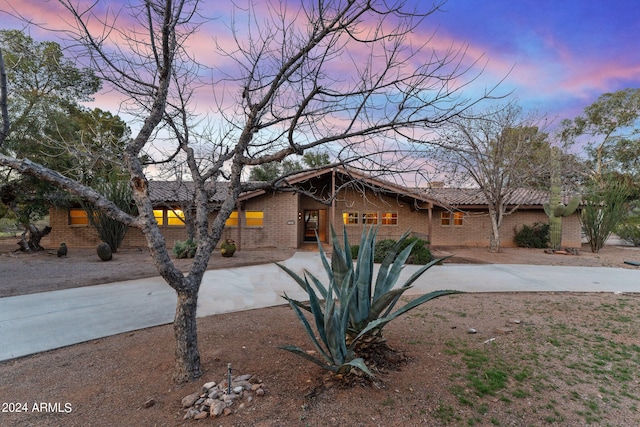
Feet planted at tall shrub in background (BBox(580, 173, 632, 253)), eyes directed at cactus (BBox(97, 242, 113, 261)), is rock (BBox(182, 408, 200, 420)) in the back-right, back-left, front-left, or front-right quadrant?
front-left

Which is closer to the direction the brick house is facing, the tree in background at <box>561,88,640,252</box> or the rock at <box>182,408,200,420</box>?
the rock

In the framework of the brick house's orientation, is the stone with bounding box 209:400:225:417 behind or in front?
in front

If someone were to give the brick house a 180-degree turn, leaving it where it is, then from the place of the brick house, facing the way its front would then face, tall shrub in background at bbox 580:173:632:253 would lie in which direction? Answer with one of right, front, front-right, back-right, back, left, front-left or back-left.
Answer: right

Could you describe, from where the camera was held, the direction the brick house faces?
facing the viewer

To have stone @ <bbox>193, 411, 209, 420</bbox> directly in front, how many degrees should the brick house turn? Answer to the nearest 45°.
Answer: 0° — it already faces it

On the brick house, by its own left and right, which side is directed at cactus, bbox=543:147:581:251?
left

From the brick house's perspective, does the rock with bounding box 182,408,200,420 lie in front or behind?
in front

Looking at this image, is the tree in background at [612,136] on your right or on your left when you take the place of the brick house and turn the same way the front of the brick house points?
on your left

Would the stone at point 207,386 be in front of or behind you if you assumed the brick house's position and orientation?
in front

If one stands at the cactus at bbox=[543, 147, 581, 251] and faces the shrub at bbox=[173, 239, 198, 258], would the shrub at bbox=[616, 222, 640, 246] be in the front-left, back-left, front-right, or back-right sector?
back-right

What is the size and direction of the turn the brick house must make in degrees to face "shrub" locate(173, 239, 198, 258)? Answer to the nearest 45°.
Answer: approximately 45° to its right

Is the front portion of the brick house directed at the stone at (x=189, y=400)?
yes
